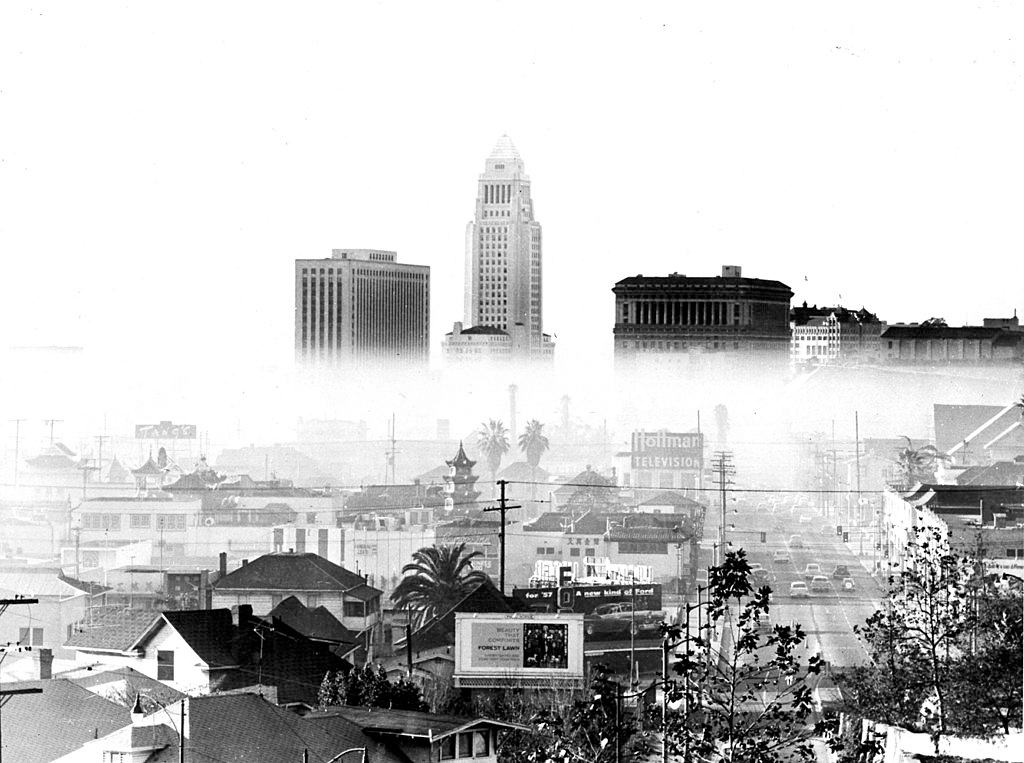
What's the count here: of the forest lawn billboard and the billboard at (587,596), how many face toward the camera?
2

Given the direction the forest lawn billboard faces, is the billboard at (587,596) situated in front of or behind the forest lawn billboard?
behind

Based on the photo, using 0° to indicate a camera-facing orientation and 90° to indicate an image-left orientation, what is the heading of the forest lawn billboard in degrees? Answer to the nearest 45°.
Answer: approximately 0°

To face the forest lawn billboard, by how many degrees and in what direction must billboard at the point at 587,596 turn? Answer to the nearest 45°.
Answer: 0° — it already faces it

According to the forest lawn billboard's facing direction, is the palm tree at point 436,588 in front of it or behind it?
behind

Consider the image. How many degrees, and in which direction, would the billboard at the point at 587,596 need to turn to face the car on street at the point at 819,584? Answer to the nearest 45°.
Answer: approximately 135° to its left

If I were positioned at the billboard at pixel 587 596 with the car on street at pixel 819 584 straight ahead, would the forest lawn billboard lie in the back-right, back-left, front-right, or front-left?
back-right

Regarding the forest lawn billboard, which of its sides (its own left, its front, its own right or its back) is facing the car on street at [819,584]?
back
